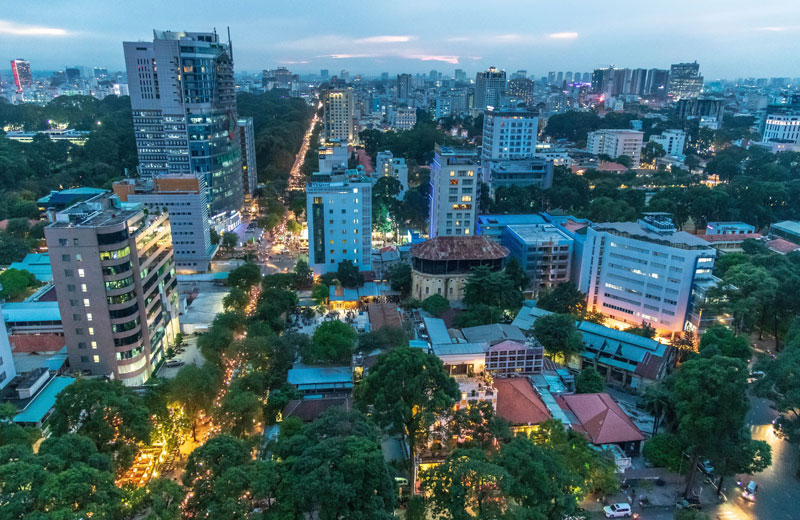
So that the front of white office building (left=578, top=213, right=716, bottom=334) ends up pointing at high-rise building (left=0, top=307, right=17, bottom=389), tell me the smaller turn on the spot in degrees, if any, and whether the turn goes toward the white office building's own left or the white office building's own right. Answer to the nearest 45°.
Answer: approximately 45° to the white office building's own right

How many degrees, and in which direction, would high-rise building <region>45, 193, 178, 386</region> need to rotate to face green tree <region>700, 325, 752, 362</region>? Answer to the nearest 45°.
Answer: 0° — it already faces it

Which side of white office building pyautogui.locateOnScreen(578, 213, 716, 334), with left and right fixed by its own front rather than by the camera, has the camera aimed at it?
front

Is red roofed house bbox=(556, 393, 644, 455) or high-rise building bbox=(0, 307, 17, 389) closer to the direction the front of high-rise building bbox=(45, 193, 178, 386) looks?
the red roofed house

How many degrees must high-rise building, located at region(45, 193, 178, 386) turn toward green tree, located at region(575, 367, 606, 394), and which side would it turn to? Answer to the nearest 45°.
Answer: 0° — it already faces it

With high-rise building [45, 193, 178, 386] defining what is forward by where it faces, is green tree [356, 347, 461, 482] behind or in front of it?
in front

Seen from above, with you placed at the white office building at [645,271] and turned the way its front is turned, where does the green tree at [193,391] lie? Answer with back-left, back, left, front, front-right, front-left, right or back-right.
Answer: front-right

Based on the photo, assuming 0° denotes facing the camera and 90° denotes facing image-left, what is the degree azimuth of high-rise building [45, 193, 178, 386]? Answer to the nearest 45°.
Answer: approximately 315°

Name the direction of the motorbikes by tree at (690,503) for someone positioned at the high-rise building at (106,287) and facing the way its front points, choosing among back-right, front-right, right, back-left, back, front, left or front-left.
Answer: front

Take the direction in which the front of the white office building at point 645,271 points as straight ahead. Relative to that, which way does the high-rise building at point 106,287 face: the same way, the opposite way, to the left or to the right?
to the left

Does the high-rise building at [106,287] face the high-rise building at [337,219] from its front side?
no

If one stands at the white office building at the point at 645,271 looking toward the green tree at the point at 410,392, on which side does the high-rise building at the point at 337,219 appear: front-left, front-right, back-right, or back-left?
front-right

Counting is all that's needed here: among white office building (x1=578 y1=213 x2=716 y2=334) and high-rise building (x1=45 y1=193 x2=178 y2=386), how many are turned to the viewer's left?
0

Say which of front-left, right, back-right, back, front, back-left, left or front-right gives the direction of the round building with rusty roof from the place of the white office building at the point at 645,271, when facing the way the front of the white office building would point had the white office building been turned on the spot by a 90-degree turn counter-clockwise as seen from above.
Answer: back

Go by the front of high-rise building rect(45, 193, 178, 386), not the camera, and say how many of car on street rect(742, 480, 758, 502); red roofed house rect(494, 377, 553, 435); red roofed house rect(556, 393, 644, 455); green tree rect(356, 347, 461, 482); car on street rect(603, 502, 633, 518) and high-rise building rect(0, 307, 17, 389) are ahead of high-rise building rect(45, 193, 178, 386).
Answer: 5

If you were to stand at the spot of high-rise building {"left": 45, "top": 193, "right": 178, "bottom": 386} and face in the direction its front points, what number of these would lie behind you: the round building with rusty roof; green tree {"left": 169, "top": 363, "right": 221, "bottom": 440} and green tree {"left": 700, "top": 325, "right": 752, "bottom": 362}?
0

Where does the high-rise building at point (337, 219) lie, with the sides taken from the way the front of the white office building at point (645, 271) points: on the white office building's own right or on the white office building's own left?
on the white office building's own right

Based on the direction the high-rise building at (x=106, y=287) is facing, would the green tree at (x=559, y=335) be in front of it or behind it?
in front
